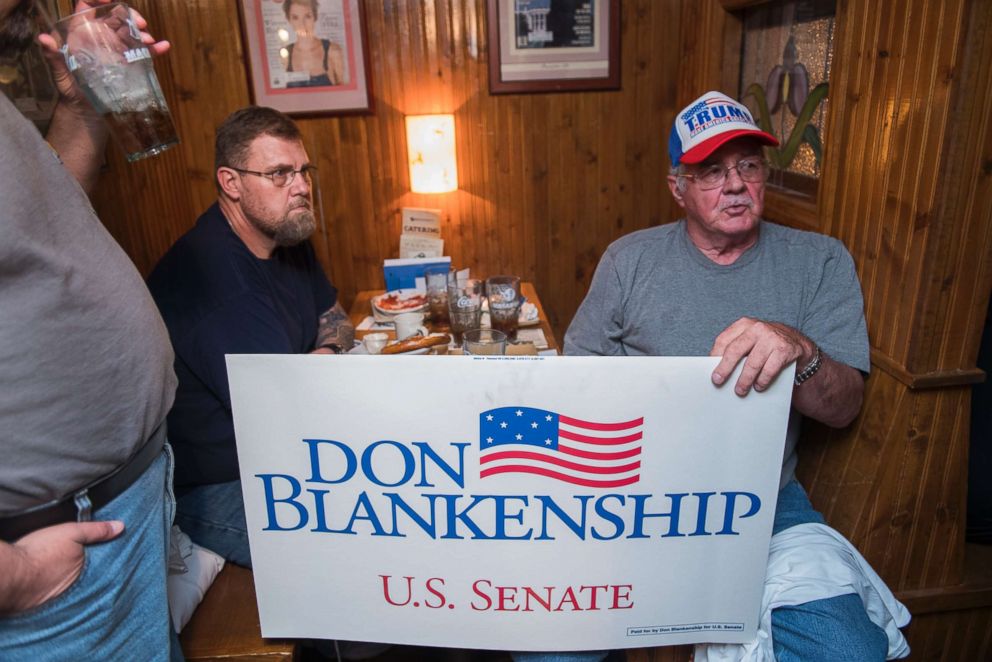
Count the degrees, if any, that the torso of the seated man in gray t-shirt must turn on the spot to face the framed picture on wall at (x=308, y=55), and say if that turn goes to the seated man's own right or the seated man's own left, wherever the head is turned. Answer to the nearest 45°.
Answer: approximately 135° to the seated man's own right

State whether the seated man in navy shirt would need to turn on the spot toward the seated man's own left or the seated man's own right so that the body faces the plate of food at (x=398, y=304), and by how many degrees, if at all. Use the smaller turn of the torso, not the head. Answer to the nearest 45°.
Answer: approximately 90° to the seated man's own left

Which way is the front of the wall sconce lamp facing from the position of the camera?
facing the viewer

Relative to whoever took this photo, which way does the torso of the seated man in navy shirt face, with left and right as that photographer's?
facing the viewer and to the right of the viewer

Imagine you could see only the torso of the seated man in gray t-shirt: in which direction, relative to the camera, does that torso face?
toward the camera

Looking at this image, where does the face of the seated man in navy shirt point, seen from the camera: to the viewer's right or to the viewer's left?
to the viewer's right

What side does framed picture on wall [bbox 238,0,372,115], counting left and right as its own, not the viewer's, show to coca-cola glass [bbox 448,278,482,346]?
front

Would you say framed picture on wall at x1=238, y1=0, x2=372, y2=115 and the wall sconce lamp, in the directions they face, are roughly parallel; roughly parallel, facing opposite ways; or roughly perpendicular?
roughly parallel

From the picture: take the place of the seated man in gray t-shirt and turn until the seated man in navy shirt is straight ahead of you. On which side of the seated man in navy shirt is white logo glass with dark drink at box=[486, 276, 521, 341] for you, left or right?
right

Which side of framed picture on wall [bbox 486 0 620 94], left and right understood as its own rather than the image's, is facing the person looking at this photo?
front

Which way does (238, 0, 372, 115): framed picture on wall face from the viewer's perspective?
toward the camera

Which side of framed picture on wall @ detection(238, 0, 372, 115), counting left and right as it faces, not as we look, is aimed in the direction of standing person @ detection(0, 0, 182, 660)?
front

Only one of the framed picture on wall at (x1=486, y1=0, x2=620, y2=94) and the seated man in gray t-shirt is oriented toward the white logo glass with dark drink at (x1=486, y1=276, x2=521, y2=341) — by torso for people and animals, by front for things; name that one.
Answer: the framed picture on wall
